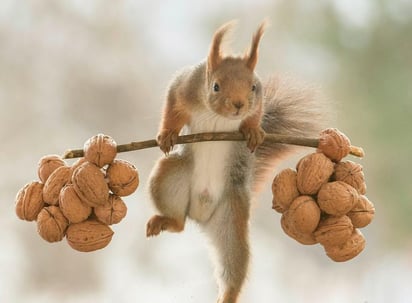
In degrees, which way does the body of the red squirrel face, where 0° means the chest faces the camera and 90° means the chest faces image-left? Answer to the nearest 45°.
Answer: approximately 0°

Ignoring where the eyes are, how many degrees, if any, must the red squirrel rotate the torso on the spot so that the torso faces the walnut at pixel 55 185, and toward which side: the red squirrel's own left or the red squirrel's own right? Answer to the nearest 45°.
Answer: approximately 45° to the red squirrel's own right

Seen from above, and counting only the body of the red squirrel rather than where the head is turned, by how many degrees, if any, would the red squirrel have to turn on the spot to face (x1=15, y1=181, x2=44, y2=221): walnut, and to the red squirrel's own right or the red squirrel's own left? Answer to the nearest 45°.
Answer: approximately 45° to the red squirrel's own right

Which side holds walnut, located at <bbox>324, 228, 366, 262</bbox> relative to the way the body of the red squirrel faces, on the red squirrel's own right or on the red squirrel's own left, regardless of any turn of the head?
on the red squirrel's own left
